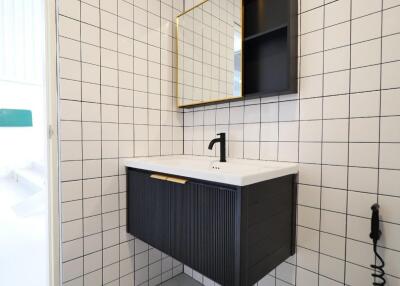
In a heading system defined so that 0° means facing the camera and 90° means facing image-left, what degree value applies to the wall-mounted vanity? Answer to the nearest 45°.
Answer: approximately 45°

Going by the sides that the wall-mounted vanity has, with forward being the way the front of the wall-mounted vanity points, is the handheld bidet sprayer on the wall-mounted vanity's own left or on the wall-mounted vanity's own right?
on the wall-mounted vanity's own left

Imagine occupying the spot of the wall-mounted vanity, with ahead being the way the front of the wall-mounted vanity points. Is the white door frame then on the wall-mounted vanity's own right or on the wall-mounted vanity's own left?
on the wall-mounted vanity's own right

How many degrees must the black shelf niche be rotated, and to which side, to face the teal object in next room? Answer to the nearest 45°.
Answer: approximately 45° to its right
